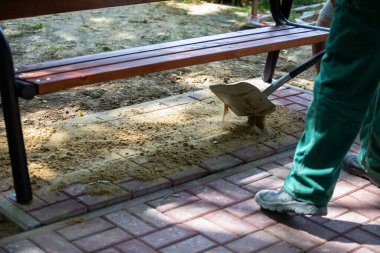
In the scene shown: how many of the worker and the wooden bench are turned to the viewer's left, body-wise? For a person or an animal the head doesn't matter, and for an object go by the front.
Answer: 1

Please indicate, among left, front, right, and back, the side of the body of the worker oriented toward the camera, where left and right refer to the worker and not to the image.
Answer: left

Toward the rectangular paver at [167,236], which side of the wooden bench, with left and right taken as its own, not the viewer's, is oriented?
front

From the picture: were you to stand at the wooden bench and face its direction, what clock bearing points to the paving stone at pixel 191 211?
The paving stone is roughly at 12 o'clock from the wooden bench.

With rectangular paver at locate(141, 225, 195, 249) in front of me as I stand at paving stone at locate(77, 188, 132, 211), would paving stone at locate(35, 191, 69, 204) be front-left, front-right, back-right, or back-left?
back-right

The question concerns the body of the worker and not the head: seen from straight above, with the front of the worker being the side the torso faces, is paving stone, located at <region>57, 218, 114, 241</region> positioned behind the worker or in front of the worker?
in front

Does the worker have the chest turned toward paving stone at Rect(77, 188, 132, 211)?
yes

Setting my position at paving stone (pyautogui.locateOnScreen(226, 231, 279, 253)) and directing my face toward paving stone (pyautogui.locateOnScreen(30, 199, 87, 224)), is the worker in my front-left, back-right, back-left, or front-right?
back-right

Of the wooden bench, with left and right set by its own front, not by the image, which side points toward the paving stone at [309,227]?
front

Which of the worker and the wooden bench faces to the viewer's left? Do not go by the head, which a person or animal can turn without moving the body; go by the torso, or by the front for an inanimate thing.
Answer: the worker

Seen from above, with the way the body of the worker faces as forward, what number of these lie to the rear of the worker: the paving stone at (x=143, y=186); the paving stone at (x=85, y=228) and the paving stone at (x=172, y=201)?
0

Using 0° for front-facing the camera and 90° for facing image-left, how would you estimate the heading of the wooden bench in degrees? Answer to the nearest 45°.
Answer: approximately 315°
